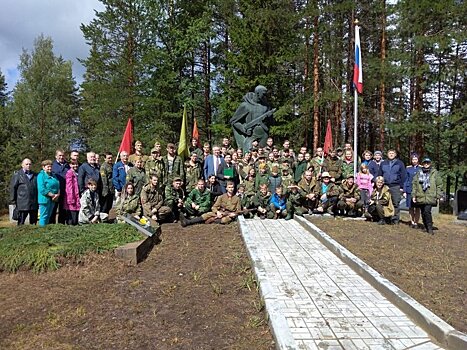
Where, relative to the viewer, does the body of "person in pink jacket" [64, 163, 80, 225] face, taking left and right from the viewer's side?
facing the viewer and to the right of the viewer

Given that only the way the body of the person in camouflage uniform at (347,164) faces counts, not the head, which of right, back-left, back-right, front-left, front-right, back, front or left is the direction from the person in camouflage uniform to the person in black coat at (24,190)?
front-right

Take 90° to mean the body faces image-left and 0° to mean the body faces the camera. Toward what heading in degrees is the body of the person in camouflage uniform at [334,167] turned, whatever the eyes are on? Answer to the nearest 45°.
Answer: approximately 0°

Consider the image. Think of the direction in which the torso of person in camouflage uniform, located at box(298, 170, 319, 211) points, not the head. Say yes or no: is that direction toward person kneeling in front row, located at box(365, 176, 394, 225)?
no

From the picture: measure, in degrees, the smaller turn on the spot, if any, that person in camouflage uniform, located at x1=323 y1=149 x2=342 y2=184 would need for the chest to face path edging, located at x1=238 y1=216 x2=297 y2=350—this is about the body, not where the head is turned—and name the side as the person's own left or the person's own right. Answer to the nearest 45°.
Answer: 0° — they already face it

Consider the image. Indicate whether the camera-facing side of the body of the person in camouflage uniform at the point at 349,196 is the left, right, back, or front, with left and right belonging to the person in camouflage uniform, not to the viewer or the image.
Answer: front

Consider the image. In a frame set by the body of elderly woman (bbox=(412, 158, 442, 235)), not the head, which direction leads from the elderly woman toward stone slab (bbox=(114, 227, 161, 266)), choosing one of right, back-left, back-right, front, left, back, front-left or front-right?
front-right

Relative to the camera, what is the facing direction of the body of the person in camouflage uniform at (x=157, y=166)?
toward the camera

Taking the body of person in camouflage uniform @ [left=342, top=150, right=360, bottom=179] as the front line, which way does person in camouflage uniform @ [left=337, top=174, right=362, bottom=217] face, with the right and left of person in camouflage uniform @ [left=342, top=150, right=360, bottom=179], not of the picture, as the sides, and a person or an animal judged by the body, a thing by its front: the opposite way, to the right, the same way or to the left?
the same way

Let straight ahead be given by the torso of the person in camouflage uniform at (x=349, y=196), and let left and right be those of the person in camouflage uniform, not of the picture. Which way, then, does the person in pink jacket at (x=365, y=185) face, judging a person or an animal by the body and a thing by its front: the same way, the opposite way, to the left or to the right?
the same way
